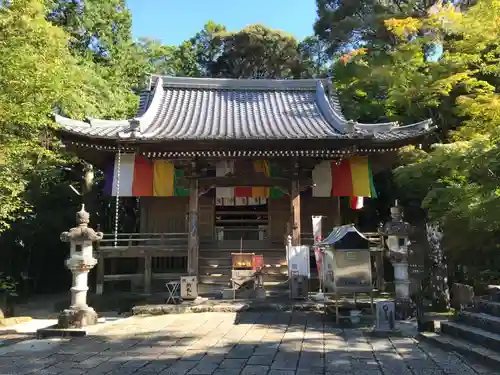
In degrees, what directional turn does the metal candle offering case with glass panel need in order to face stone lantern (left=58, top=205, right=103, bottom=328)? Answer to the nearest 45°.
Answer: approximately 90° to its right

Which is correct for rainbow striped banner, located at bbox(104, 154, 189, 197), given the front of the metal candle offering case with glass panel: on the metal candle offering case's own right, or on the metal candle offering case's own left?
on the metal candle offering case's own right

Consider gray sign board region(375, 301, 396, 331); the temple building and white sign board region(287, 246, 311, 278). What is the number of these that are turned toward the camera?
3

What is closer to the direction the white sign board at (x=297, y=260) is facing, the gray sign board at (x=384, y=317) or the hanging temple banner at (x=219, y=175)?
the gray sign board

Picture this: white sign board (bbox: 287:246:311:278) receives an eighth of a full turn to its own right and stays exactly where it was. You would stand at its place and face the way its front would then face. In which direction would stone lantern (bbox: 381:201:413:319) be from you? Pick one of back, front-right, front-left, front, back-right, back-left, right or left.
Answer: left

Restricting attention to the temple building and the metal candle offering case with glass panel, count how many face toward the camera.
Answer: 2

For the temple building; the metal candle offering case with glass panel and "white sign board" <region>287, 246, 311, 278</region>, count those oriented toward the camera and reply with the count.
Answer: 3

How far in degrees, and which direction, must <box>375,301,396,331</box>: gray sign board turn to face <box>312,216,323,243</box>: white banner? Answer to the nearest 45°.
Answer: approximately 135° to its right

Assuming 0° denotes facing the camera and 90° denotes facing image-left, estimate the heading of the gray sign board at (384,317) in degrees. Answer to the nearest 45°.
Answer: approximately 0°

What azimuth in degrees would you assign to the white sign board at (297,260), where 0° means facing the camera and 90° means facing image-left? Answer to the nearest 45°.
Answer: approximately 0°

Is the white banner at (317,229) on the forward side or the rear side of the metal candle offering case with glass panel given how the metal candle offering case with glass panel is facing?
on the rear side
